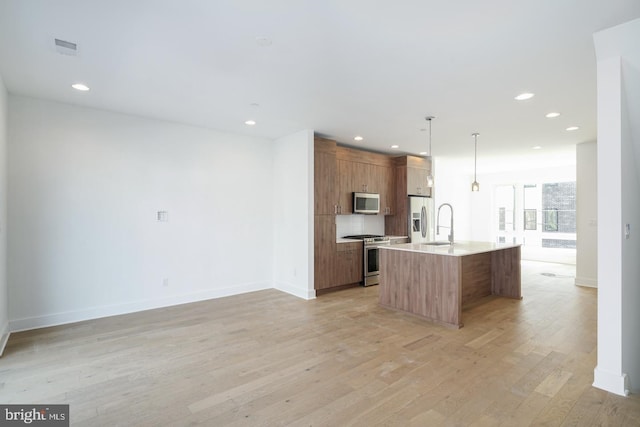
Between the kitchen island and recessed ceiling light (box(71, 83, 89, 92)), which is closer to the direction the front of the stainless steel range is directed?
the kitchen island

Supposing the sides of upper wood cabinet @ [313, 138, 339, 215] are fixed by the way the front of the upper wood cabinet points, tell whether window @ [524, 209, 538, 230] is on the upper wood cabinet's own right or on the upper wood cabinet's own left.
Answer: on the upper wood cabinet's own left

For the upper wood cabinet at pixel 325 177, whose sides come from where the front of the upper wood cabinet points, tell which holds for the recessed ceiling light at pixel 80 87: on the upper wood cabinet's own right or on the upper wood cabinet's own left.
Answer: on the upper wood cabinet's own right

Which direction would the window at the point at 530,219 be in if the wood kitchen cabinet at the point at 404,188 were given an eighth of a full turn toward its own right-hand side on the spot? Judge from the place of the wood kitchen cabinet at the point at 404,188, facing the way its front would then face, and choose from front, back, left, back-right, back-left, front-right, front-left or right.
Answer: back-left

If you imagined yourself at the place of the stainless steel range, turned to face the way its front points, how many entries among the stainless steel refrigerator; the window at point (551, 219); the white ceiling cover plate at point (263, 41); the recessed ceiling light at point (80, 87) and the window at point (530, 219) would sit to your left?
3
